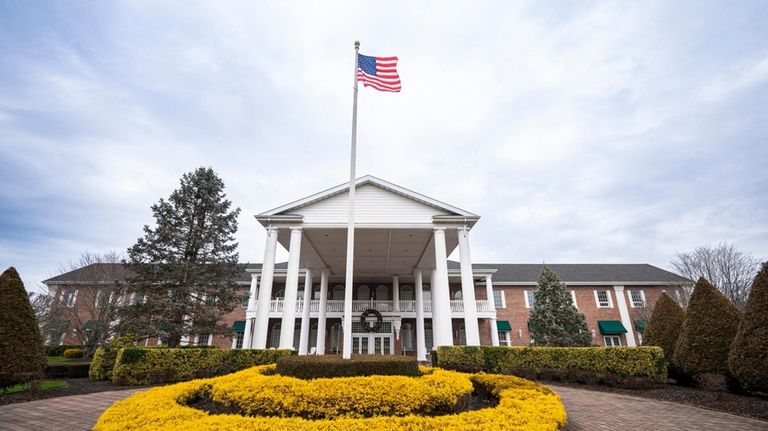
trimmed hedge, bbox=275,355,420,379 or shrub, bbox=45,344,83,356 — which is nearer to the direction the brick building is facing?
the trimmed hedge

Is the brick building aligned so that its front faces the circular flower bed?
yes

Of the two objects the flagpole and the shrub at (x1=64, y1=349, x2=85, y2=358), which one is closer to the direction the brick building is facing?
the flagpole

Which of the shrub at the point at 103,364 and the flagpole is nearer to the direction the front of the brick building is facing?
the flagpole

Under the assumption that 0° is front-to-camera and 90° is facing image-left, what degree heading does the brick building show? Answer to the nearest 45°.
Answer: approximately 0°

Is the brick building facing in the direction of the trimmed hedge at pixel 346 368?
yes

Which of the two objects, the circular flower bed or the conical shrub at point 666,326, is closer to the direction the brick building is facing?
the circular flower bed

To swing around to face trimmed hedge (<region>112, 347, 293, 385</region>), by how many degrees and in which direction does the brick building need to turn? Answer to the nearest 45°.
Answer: approximately 45° to its right
